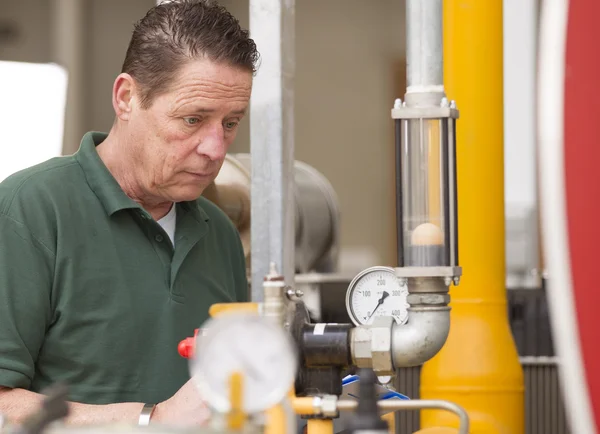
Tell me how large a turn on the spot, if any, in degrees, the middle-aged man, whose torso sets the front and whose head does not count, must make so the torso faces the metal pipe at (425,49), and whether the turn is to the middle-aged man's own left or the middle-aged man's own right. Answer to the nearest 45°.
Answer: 0° — they already face it

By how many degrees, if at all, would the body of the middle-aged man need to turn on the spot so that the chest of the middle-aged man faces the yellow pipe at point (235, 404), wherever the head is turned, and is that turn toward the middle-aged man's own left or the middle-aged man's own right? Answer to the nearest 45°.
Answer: approximately 45° to the middle-aged man's own right

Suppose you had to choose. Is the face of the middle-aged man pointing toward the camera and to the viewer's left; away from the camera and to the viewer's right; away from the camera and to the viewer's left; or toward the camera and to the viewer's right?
toward the camera and to the viewer's right

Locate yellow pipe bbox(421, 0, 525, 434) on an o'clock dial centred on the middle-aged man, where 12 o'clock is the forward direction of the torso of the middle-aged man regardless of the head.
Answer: The yellow pipe is roughly at 10 o'clock from the middle-aged man.

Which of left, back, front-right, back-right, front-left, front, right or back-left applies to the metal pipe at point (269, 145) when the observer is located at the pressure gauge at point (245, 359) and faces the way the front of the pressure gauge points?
back

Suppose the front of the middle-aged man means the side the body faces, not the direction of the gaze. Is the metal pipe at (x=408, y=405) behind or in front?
in front

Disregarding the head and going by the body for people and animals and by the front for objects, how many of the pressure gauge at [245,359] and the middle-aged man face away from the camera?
0

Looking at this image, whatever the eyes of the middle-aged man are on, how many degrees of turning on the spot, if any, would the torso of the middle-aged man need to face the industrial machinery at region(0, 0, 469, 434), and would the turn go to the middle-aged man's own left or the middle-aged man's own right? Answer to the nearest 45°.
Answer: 0° — they already face it

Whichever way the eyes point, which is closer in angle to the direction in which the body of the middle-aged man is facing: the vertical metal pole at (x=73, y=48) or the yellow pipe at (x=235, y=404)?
the yellow pipe

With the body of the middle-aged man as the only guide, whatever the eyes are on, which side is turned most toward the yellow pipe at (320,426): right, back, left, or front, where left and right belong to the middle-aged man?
front

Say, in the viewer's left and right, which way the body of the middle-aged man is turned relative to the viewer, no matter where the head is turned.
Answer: facing the viewer and to the right of the viewer

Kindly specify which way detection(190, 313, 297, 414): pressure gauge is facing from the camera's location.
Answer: facing the viewer
